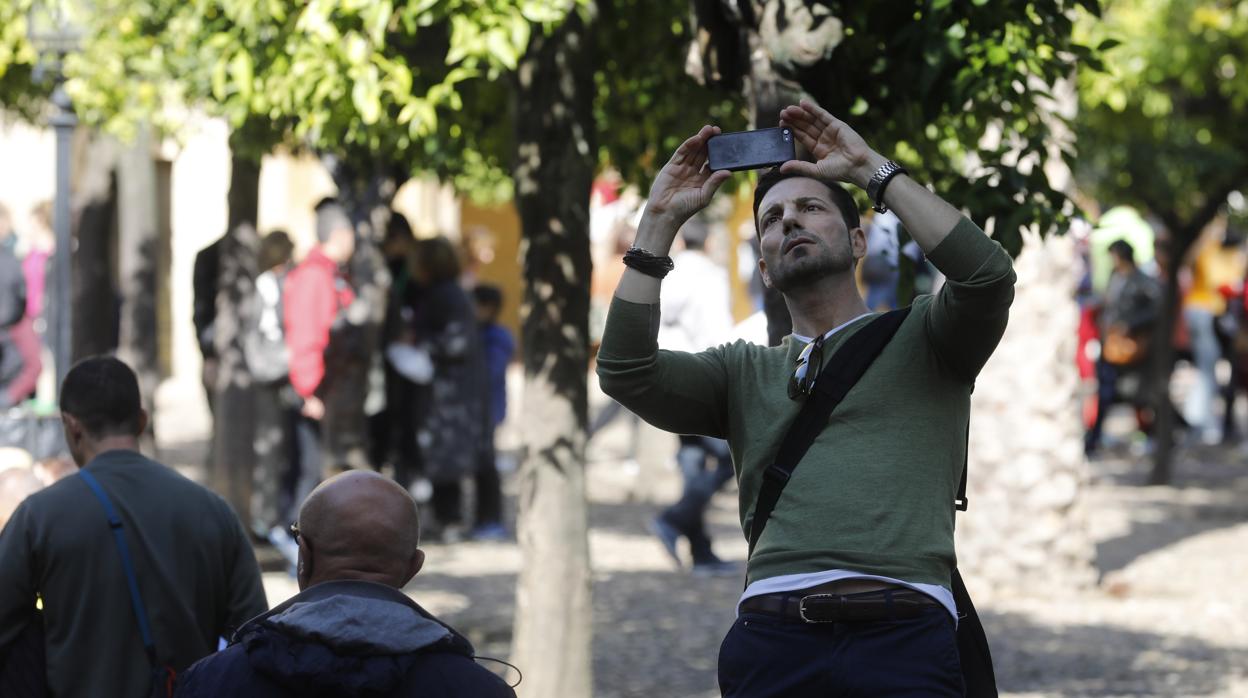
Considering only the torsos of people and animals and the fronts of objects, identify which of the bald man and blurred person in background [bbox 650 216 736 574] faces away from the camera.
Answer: the bald man

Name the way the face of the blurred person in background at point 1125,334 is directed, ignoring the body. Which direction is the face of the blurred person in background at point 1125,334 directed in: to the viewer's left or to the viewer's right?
to the viewer's left

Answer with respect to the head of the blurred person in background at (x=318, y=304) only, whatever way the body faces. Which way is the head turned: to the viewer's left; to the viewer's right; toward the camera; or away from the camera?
to the viewer's right

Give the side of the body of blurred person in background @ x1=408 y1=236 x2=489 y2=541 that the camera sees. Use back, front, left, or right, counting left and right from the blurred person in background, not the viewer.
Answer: left

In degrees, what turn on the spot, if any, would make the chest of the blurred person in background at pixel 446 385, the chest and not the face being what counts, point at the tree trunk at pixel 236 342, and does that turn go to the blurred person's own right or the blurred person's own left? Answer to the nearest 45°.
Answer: approximately 45° to the blurred person's own left

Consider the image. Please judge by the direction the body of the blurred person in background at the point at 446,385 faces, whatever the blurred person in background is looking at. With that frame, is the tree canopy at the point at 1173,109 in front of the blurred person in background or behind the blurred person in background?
behind

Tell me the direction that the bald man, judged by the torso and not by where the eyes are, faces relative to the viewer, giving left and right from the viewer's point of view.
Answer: facing away from the viewer

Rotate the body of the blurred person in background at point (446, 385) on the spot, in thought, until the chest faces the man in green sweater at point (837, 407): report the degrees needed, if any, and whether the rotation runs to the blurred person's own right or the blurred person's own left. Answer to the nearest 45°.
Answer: approximately 90° to the blurred person's own left

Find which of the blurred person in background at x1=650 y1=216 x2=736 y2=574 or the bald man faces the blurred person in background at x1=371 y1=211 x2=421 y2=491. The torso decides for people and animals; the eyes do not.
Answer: the bald man
